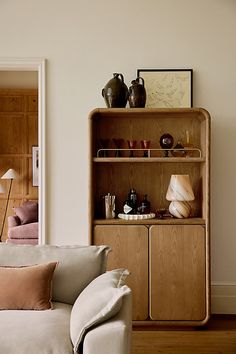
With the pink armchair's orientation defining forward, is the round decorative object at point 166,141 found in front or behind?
in front

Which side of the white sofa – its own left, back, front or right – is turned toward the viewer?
front

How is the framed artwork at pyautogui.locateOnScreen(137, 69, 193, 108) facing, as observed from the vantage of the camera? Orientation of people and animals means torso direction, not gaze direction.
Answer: facing the viewer

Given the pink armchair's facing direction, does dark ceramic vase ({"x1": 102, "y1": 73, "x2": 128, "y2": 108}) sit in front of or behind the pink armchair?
in front

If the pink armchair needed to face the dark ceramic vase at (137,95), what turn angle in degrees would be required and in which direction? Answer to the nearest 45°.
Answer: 0° — it already faces it

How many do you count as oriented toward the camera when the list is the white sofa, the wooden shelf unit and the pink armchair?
3
